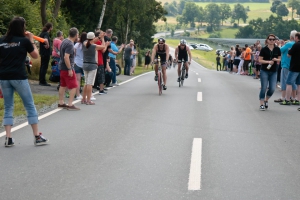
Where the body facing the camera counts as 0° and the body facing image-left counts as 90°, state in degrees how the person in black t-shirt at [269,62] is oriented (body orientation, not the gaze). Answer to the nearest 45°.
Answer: approximately 0°

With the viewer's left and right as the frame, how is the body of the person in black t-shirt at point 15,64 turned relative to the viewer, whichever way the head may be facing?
facing away from the viewer and to the right of the viewer

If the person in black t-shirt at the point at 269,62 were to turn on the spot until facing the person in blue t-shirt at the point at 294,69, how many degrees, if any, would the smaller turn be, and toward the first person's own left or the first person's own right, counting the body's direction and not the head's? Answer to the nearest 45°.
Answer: approximately 135° to the first person's own left

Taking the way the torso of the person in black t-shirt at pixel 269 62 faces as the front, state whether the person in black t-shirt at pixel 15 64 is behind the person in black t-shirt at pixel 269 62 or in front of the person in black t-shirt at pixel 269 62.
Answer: in front

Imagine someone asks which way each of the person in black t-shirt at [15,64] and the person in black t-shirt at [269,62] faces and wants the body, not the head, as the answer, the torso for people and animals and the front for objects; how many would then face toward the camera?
1

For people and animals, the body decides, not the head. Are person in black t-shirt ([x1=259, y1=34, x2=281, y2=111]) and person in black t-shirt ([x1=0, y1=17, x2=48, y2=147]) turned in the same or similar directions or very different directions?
very different directions
